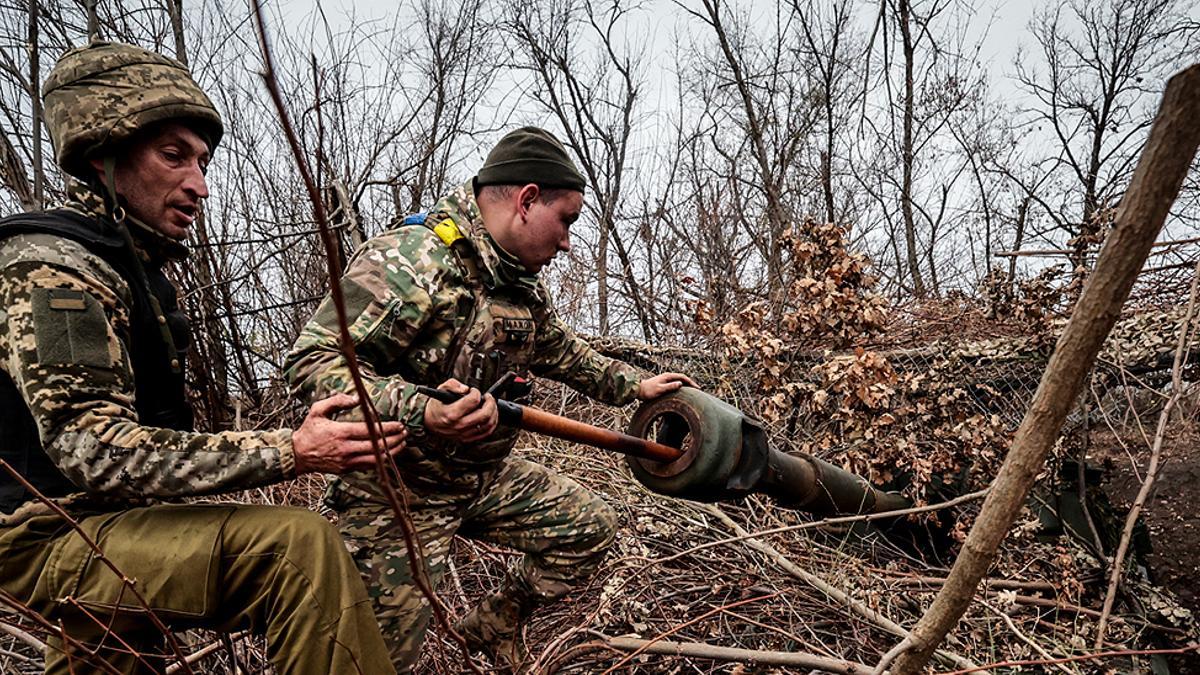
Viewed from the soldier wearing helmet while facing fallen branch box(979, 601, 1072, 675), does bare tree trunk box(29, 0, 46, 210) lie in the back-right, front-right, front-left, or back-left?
back-left

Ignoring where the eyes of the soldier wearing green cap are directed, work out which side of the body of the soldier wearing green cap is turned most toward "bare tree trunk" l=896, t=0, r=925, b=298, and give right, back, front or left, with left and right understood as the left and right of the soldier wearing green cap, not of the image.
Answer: left

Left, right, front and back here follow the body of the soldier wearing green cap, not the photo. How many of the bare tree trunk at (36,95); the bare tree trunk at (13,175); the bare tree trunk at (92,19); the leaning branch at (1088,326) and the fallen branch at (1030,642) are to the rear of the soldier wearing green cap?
3

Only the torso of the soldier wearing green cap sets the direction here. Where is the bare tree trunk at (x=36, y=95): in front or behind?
behind

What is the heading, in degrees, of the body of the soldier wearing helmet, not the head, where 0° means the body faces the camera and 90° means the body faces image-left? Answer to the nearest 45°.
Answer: approximately 270°

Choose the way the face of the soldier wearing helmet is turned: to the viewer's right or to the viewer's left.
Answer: to the viewer's right

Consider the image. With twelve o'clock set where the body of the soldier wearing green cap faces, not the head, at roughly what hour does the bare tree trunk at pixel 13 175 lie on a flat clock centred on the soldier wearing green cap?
The bare tree trunk is roughly at 6 o'clock from the soldier wearing green cap.

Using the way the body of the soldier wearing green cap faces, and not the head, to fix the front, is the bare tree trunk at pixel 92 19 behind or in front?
behind

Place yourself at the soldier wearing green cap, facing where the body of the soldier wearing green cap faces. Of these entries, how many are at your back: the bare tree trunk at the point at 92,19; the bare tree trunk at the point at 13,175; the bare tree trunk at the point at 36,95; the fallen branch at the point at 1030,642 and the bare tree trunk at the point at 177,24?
4

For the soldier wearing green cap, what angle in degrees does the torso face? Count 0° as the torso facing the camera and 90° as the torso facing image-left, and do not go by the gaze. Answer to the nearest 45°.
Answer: approximately 315°

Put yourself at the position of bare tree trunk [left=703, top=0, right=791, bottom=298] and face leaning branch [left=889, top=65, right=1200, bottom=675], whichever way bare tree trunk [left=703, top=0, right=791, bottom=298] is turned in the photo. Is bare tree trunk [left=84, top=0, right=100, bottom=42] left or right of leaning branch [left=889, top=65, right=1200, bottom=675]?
right

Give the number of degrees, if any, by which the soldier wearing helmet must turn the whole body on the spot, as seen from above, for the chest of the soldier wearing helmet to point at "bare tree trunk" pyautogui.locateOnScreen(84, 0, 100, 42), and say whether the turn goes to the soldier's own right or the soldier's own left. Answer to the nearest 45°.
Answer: approximately 90° to the soldier's own left

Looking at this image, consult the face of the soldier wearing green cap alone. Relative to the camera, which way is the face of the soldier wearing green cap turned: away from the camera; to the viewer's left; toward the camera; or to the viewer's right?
to the viewer's right

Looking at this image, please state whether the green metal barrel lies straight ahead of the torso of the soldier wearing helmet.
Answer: yes
